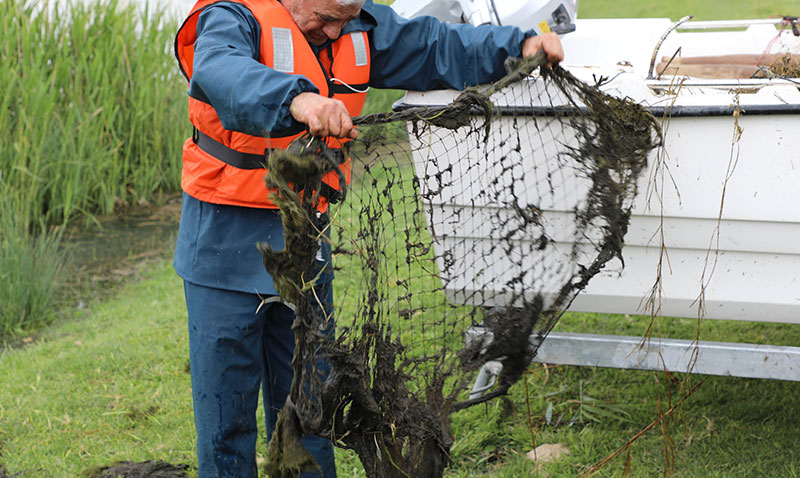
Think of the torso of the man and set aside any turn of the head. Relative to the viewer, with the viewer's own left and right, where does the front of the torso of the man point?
facing the viewer and to the right of the viewer

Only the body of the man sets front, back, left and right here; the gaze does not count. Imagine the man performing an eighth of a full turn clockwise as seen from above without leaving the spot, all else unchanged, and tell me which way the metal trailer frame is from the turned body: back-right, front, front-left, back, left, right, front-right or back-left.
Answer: left
